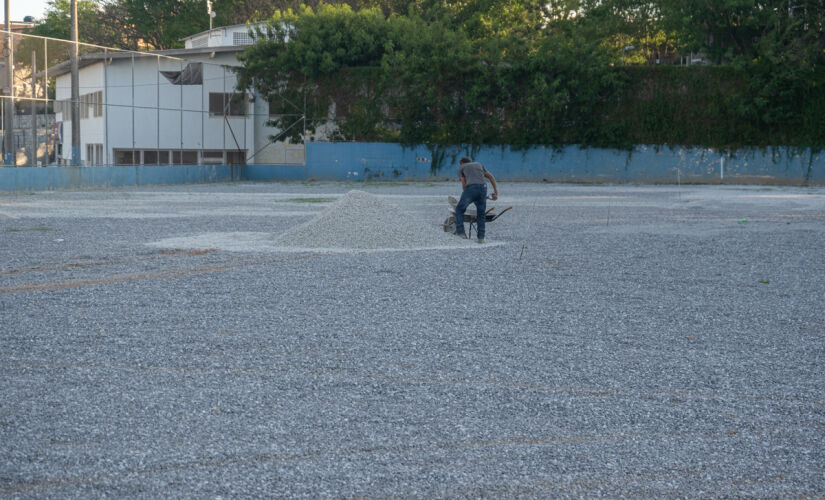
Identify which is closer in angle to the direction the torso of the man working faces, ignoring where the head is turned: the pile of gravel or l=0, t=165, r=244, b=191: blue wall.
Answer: the blue wall

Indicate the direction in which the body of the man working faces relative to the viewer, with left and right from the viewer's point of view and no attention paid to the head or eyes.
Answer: facing away from the viewer and to the left of the viewer

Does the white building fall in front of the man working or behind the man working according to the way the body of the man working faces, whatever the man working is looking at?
in front

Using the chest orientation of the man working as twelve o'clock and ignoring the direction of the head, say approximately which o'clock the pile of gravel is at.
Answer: The pile of gravel is roughly at 10 o'clock from the man working.

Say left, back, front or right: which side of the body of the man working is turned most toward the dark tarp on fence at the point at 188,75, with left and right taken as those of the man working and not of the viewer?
front

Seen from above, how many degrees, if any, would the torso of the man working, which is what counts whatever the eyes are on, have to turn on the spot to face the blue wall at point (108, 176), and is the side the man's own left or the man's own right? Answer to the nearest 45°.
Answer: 0° — they already face it

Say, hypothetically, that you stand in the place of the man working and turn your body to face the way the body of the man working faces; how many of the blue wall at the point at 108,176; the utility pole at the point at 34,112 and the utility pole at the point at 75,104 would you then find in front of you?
3

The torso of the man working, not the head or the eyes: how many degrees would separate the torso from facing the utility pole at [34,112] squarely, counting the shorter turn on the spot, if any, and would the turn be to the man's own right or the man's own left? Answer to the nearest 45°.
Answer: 0° — they already face it
